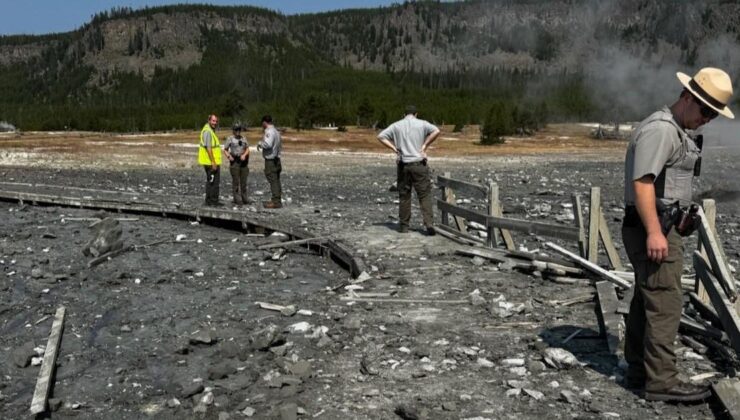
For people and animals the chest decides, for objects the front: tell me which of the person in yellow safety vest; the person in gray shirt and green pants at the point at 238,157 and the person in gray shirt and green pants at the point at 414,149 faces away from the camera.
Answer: the person in gray shirt and green pants at the point at 414,149

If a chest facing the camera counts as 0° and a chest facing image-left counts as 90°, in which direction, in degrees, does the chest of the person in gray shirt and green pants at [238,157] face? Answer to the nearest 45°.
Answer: approximately 0°

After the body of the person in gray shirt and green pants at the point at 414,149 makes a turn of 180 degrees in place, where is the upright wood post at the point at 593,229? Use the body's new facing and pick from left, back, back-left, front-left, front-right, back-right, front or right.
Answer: front-left

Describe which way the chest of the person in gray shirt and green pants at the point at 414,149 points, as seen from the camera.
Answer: away from the camera

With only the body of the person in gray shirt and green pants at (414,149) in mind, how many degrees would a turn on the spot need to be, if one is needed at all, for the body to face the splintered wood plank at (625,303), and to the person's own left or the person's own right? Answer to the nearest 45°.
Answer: approximately 135° to the person's own right

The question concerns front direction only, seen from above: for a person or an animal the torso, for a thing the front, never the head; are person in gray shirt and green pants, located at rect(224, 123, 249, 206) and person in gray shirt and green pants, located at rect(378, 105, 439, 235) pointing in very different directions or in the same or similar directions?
very different directions

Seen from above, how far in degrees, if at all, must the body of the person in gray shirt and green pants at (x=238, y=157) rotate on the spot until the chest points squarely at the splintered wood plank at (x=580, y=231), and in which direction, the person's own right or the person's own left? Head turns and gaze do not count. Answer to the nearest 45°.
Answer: approximately 45° to the person's own left

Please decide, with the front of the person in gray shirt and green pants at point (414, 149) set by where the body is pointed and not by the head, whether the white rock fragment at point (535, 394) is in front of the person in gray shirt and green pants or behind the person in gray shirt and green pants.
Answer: behind
